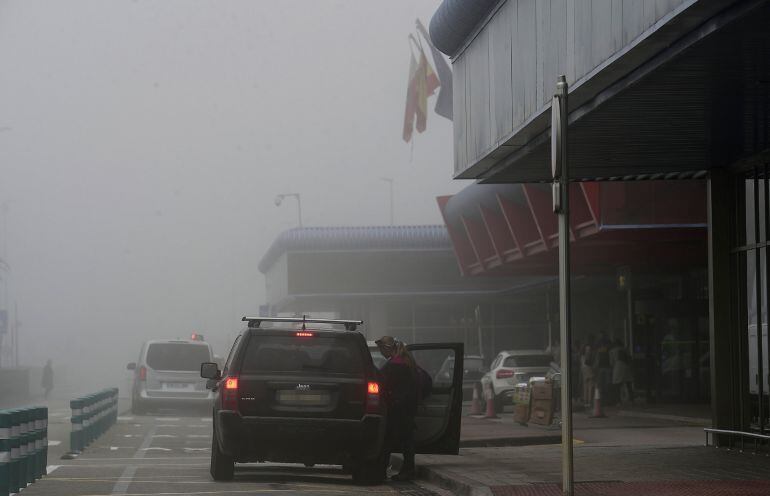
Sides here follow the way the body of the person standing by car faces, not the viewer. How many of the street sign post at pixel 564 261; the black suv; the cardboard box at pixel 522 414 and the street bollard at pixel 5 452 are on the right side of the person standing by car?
1

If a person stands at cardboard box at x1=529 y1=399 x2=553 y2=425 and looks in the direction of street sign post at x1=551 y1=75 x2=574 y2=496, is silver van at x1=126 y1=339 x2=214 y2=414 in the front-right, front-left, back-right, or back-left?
back-right

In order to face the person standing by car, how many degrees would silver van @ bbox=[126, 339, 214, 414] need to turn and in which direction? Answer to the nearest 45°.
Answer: approximately 180°

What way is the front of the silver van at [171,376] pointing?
away from the camera

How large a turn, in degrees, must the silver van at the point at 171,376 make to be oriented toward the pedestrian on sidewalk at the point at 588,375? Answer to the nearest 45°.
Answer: approximately 90° to its right

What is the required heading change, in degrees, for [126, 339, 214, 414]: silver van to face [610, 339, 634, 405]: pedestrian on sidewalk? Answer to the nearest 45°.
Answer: approximately 90° to its right

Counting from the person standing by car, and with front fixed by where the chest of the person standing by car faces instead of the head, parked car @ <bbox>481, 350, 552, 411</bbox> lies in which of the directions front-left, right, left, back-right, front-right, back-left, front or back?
right

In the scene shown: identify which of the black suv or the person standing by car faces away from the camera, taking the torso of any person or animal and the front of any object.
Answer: the black suv

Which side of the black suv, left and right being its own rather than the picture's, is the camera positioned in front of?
back

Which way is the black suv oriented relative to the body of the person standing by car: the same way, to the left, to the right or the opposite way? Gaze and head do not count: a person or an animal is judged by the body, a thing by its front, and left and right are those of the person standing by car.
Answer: to the right

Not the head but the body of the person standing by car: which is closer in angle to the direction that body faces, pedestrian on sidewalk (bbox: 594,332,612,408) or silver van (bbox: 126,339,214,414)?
the silver van

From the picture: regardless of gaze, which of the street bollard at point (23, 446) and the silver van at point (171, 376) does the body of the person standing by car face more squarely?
the street bollard

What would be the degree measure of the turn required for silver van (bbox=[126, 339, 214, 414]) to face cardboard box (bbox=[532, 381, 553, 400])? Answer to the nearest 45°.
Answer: approximately 135° to its right

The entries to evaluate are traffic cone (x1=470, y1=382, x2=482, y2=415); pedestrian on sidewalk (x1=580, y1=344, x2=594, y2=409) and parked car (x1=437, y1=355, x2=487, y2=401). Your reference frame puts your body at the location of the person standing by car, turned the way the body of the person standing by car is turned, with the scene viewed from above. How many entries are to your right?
3

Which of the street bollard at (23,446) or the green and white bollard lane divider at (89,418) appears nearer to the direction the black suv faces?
the green and white bollard lane divider

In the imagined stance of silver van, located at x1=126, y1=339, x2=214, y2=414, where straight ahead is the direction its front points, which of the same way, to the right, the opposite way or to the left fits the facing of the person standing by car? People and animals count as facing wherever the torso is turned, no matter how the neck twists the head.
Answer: to the left
